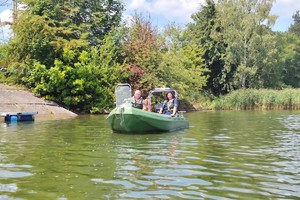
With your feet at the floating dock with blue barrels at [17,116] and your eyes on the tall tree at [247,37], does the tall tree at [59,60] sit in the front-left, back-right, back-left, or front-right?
front-left

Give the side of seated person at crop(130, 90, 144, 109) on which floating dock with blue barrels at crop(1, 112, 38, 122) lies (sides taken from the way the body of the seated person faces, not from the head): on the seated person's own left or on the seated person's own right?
on the seated person's own right

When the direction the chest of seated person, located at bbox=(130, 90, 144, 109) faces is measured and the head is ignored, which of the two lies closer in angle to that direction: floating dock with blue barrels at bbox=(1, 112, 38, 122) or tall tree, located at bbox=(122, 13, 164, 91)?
the floating dock with blue barrels

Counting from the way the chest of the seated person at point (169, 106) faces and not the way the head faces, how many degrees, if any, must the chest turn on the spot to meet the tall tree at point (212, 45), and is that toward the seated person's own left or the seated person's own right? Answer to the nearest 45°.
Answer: approximately 135° to the seated person's own right

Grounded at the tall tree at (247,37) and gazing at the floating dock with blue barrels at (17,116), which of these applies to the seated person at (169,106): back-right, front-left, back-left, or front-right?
front-left

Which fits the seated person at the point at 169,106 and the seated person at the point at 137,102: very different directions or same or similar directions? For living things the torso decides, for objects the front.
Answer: same or similar directions

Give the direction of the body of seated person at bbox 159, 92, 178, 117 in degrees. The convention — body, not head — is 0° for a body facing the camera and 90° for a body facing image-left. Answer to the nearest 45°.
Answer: approximately 45°
